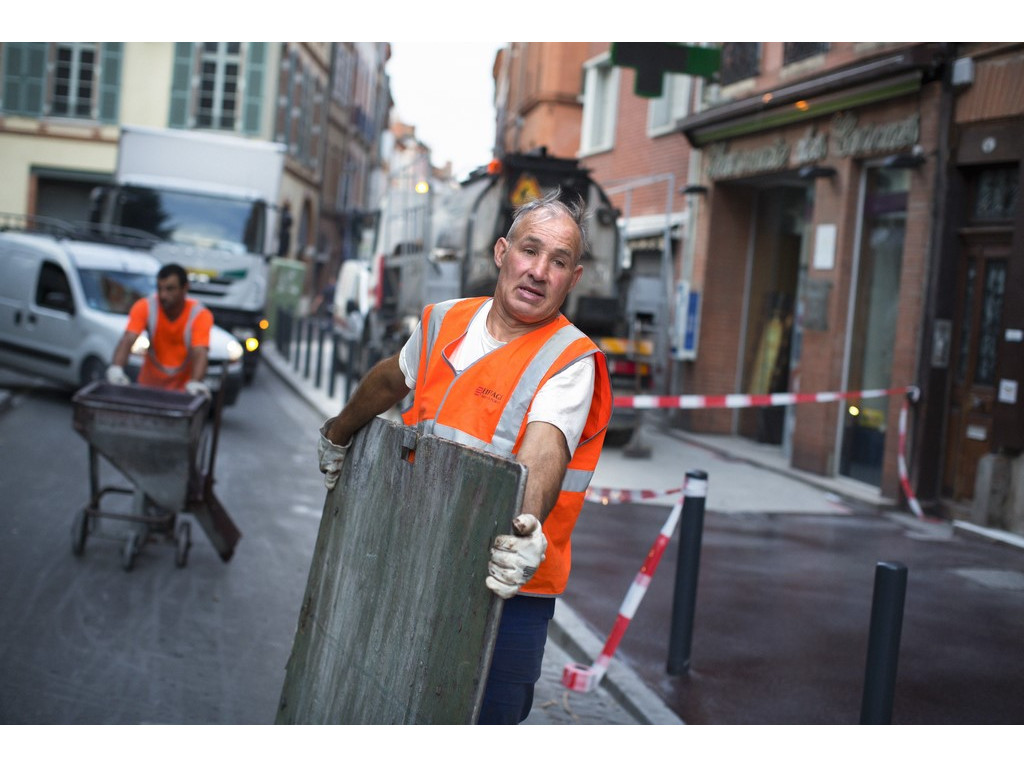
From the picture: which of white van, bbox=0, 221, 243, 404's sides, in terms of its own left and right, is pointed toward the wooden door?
front

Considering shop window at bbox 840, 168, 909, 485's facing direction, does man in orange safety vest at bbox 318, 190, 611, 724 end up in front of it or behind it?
in front

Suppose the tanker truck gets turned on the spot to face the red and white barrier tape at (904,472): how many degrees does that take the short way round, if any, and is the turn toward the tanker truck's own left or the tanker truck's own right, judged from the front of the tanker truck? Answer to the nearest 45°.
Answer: approximately 180°

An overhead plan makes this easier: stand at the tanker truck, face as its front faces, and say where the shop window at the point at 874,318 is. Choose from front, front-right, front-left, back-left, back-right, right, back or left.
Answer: back

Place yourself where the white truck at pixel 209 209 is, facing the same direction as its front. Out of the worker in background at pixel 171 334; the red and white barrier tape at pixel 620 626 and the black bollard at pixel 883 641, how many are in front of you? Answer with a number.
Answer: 3

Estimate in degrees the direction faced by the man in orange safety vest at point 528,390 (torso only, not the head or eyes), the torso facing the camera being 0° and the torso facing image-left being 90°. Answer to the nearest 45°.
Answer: approximately 45°

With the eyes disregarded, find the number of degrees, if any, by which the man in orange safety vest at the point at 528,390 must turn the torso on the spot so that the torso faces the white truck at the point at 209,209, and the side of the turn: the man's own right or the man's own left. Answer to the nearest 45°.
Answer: approximately 135° to the man's own right

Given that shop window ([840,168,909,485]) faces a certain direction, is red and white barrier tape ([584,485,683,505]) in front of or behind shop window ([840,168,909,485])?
in front

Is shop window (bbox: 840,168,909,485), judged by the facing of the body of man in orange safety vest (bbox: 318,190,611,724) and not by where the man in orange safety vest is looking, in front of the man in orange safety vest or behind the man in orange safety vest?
behind

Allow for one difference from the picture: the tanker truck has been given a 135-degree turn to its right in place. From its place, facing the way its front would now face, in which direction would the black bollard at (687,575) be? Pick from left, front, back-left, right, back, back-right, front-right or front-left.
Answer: right

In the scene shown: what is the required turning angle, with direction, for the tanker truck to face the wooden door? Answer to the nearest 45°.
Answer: approximately 180°

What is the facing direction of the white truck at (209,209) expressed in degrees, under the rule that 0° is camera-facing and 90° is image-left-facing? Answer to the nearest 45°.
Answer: approximately 0°

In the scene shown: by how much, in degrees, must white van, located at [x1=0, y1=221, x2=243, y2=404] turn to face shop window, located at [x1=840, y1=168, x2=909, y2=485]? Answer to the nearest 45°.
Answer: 0° — it already faces it

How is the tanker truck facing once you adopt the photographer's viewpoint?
facing away from the viewer and to the left of the viewer
